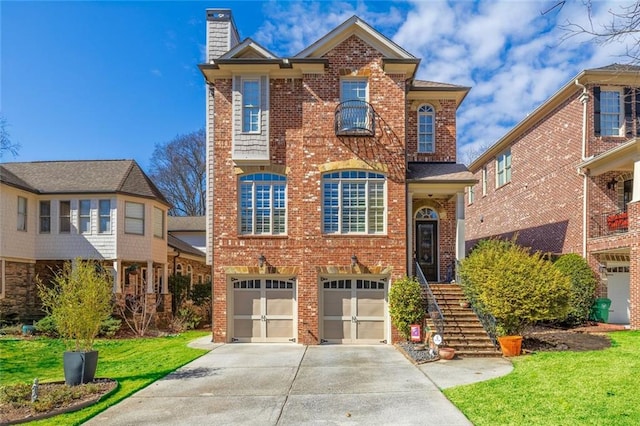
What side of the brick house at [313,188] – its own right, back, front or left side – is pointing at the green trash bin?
left

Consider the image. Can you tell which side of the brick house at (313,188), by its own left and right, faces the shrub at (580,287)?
left

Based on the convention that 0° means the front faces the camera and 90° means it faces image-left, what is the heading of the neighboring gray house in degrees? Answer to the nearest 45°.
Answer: approximately 315°
